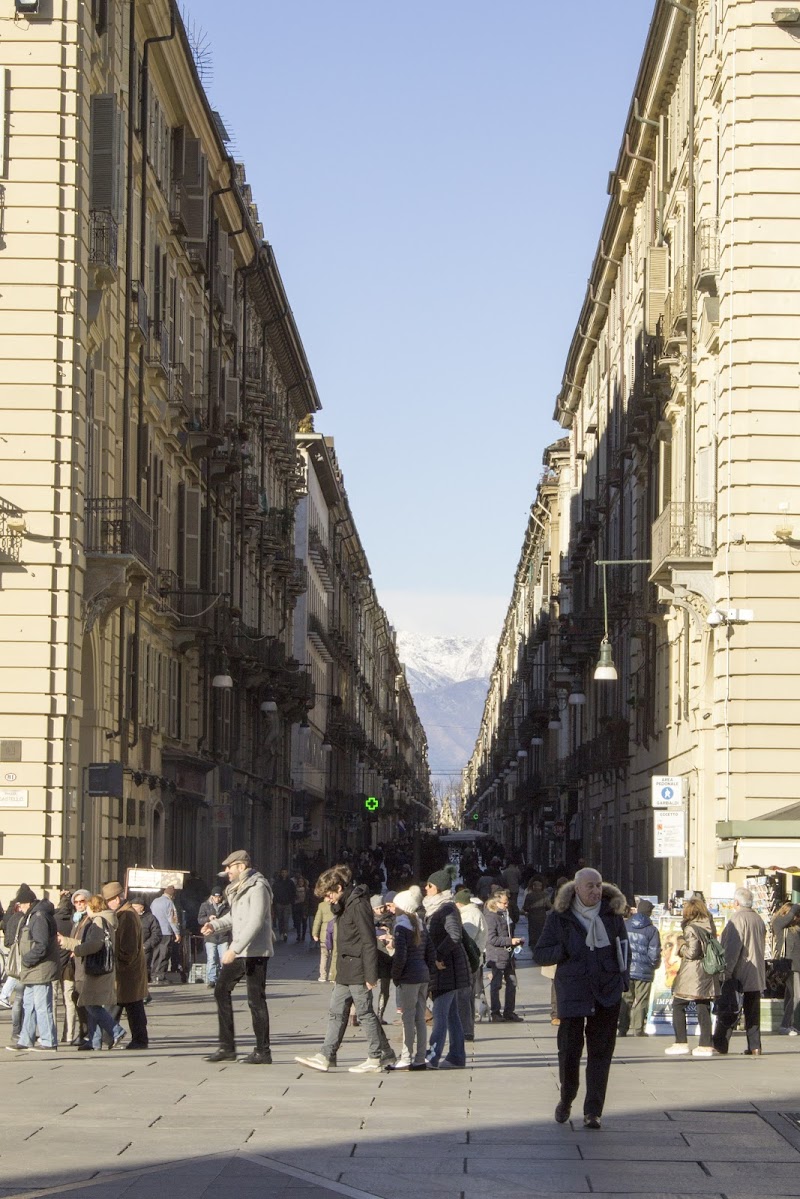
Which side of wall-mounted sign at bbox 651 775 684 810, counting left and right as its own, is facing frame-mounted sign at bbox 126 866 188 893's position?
right

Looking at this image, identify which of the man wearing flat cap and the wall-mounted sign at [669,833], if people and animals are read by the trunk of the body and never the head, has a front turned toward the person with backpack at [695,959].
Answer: the wall-mounted sign

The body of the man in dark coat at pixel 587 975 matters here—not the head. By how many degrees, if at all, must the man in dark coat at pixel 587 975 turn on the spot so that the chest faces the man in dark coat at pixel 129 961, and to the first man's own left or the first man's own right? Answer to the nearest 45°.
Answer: approximately 135° to the first man's own right

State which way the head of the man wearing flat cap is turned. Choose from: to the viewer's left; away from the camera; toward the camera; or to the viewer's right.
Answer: to the viewer's left

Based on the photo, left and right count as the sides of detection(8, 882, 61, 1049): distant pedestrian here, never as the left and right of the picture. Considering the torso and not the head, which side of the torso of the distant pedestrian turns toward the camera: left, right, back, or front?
left

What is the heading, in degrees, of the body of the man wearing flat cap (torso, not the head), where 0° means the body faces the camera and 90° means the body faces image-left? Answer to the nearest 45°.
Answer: approximately 90°

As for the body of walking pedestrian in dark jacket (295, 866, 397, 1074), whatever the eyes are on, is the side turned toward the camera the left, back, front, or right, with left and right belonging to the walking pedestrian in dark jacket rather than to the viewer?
left

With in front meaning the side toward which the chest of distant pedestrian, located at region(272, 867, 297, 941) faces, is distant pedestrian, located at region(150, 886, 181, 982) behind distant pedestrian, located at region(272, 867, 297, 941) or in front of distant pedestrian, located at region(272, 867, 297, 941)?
in front

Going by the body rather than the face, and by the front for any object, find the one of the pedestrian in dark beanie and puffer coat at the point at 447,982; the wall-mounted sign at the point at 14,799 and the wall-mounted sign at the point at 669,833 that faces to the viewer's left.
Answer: the pedestrian in dark beanie and puffer coat
